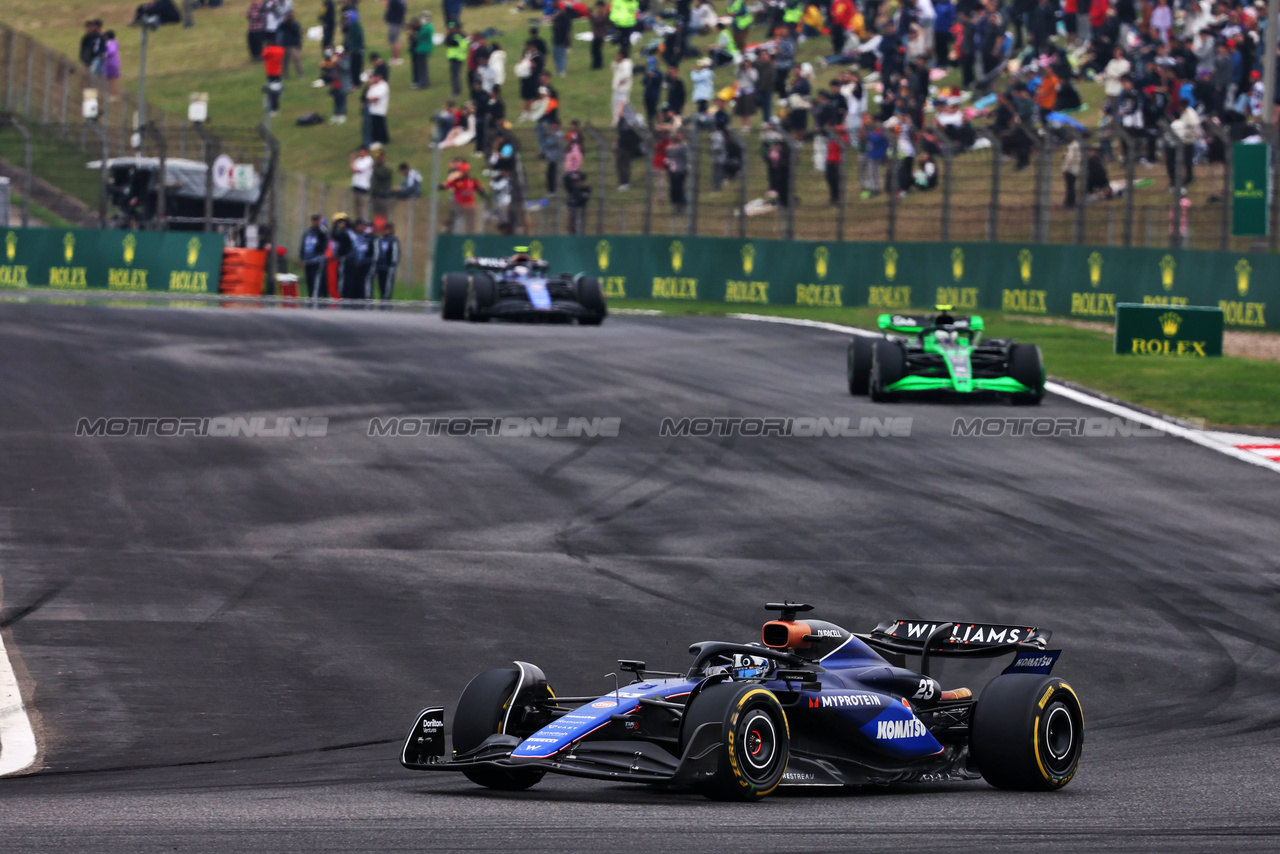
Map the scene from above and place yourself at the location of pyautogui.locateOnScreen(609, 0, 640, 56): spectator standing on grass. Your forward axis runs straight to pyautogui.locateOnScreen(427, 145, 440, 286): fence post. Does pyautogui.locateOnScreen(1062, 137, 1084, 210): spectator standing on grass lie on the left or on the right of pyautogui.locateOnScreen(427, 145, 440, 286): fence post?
left

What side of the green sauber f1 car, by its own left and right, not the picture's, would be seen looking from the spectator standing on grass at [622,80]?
back

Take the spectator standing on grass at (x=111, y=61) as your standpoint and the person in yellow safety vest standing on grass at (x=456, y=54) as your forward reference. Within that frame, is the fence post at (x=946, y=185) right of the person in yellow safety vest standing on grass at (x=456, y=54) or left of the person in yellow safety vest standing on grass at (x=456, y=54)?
right

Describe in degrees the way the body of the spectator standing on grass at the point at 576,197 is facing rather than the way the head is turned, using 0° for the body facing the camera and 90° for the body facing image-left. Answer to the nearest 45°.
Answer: approximately 0°

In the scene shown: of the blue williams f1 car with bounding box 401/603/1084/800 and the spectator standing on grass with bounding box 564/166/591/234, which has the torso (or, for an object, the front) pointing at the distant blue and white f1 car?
the spectator standing on grass

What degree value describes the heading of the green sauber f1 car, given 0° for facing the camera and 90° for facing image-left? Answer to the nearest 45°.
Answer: approximately 0°

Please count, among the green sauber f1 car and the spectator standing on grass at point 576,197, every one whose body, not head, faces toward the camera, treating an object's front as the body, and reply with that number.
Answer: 2

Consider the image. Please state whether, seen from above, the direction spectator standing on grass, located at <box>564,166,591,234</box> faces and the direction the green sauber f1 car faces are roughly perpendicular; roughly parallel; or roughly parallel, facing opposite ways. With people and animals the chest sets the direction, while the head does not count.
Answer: roughly parallel

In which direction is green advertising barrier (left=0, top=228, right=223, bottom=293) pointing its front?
toward the camera

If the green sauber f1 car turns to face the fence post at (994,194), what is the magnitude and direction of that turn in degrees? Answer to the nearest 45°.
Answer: approximately 180°

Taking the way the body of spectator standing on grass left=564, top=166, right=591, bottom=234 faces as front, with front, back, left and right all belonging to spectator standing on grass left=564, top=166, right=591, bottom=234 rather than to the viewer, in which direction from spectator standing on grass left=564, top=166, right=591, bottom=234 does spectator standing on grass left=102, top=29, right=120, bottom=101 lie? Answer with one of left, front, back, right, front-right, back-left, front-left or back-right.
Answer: back-right

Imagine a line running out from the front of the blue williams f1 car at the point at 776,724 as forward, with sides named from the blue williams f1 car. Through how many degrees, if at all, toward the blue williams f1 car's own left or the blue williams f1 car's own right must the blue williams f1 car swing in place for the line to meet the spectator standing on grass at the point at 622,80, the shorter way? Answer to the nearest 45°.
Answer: approximately 135° to the blue williams f1 car's own right

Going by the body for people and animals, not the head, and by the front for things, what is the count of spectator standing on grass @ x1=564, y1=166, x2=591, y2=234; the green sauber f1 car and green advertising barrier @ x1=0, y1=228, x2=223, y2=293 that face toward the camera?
3
